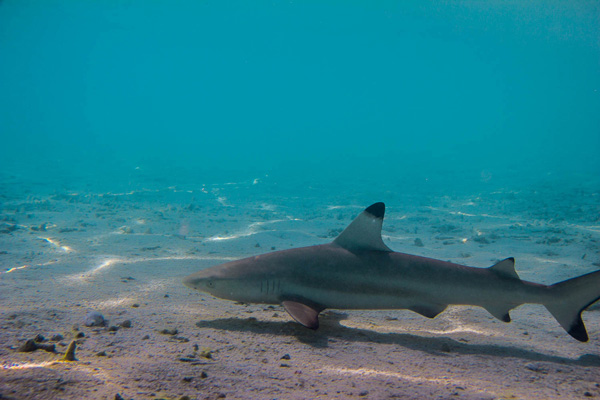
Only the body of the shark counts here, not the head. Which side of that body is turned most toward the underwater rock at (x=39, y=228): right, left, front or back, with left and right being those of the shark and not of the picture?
front

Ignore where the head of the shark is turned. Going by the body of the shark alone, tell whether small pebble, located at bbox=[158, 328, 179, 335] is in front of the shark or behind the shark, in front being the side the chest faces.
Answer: in front

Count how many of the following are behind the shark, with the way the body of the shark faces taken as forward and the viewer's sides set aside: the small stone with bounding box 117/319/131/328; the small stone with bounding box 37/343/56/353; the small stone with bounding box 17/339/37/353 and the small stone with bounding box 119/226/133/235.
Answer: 0

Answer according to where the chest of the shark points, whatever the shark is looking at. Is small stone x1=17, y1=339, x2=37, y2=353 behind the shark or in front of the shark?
in front

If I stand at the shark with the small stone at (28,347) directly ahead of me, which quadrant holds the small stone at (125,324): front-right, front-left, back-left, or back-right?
front-right

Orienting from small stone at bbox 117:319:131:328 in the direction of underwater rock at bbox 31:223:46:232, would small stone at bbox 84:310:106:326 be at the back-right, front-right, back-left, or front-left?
front-left

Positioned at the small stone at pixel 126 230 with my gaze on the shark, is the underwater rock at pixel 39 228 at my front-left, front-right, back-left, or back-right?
back-right

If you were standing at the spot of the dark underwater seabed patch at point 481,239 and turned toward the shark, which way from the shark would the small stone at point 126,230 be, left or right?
right

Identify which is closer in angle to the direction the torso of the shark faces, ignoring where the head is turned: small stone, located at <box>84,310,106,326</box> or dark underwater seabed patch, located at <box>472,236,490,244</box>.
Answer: the small stone

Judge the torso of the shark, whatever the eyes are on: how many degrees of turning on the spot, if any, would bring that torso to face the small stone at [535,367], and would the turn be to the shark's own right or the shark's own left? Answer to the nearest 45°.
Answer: approximately 180°

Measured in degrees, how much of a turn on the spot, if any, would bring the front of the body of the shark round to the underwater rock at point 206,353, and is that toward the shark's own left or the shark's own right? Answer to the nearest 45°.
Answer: approximately 45° to the shark's own left

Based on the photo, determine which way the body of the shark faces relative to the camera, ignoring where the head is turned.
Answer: to the viewer's left

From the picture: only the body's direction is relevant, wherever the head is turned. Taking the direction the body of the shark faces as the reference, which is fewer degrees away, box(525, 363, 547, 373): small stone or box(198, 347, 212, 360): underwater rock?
the underwater rock

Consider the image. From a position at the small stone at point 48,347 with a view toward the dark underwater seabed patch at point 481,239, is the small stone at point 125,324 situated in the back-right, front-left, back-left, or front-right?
front-left

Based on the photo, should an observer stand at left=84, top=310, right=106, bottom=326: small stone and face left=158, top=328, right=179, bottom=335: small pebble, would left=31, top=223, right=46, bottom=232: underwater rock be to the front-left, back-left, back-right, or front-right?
back-left

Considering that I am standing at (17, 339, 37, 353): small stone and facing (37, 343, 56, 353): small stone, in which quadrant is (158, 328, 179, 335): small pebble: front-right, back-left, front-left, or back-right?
front-left

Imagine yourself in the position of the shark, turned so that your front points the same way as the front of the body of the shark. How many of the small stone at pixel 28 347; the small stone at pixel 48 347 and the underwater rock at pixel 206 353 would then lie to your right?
0

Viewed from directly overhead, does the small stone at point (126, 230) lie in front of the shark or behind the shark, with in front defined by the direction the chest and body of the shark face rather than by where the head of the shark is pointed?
in front

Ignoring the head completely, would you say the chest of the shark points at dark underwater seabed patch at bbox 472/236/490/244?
no
